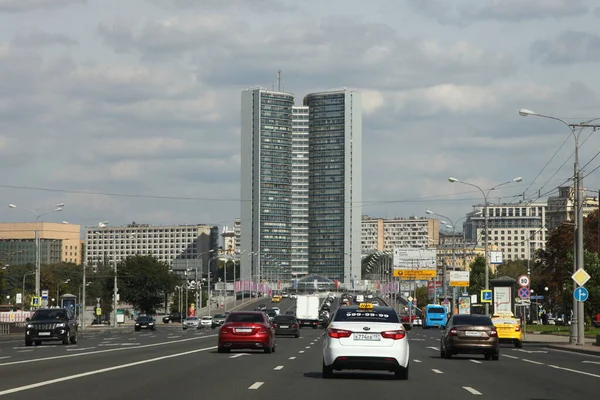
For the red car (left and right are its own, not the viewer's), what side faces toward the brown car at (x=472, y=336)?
right

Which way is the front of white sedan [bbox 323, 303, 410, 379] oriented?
away from the camera

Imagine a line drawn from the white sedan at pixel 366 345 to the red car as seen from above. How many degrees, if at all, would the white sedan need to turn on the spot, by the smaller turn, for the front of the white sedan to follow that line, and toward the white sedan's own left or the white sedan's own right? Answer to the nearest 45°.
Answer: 0° — it already faces it

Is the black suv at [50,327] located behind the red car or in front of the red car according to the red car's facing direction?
in front

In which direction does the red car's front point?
away from the camera

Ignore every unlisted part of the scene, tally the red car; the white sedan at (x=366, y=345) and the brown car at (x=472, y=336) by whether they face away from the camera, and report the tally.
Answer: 3

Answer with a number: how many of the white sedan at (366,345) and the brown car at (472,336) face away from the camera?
2

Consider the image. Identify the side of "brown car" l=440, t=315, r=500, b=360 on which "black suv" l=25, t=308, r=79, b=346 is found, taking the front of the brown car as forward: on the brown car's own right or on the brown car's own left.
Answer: on the brown car's own left

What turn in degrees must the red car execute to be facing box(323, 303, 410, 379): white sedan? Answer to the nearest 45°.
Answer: approximately 180°

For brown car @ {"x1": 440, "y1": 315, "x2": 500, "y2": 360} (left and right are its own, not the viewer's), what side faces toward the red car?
left

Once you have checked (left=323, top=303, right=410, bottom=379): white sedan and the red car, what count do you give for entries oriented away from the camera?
2

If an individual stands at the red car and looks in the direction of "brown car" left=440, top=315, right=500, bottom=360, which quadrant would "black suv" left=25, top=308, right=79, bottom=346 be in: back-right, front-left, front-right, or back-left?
back-left

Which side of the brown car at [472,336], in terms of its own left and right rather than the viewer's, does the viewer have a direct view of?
back
